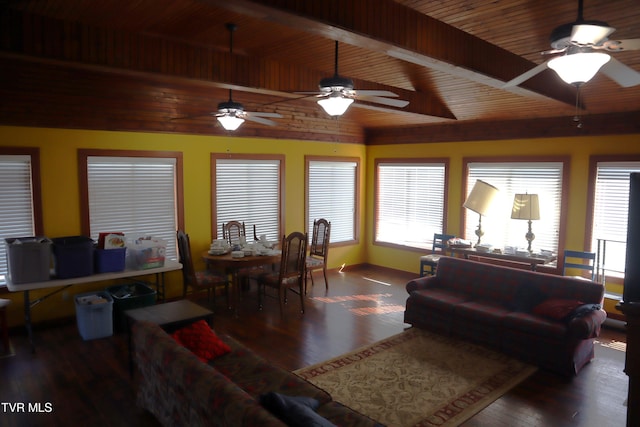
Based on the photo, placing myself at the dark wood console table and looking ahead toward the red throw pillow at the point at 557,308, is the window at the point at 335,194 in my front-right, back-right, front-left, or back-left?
back-right

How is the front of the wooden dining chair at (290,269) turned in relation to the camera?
facing away from the viewer and to the left of the viewer

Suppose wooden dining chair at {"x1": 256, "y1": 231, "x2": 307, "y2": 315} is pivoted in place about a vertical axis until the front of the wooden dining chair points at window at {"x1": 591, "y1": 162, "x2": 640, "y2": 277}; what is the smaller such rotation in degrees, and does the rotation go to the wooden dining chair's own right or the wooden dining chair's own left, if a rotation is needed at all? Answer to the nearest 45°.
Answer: approximately 135° to the wooden dining chair's own right

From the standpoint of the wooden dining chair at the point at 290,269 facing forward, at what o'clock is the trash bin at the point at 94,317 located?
The trash bin is roughly at 10 o'clock from the wooden dining chair.

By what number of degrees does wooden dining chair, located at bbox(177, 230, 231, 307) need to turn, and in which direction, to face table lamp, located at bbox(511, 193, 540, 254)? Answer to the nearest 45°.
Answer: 0° — it already faces it

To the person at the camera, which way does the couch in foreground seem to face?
facing away from the viewer and to the right of the viewer

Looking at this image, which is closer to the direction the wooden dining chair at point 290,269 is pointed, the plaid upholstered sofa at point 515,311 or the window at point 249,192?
the window

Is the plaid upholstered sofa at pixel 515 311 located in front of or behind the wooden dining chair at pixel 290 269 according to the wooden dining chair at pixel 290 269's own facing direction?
behind

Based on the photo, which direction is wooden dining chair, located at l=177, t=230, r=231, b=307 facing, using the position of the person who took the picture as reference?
facing to the right of the viewer

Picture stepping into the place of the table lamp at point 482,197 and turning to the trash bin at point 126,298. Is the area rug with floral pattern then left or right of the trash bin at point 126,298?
left
